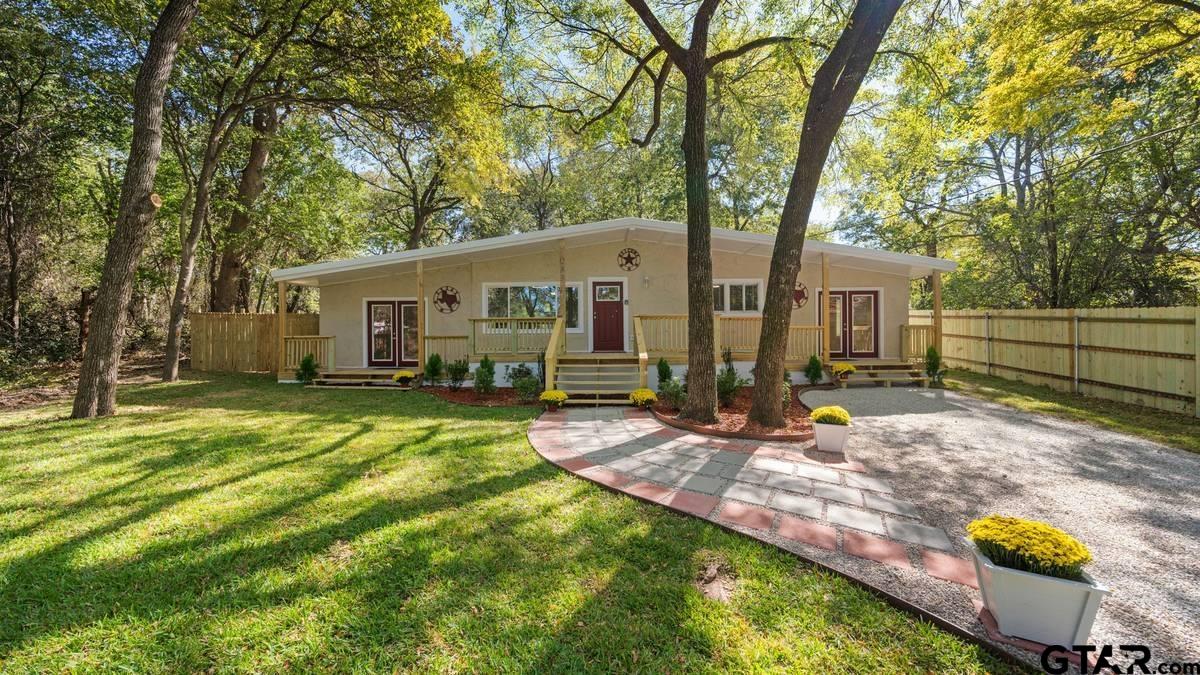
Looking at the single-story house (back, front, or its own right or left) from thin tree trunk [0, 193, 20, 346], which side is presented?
right

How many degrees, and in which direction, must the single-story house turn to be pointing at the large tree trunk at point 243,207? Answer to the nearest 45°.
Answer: approximately 90° to its right

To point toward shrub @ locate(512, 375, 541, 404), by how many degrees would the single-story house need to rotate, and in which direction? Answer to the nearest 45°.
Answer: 0° — it already faces it

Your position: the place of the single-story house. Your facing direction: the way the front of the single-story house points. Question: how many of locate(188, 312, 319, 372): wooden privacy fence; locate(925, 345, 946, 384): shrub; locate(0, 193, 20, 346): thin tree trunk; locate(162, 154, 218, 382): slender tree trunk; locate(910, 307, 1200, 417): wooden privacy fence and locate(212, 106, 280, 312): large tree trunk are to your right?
4

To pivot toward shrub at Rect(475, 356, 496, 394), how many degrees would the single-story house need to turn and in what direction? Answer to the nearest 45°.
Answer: approximately 45° to its right

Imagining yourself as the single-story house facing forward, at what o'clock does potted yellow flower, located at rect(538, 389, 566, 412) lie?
The potted yellow flower is roughly at 12 o'clock from the single-story house.

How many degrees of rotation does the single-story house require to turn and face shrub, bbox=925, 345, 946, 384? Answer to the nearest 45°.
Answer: approximately 90° to its left

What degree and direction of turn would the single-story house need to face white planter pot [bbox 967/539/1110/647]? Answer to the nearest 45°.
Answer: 0° — it already faces it

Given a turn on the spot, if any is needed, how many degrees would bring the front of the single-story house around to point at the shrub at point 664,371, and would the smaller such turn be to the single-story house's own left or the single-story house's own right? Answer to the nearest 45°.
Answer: approximately 45° to the single-story house's own left

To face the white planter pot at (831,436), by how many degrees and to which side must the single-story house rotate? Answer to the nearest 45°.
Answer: approximately 45° to its left

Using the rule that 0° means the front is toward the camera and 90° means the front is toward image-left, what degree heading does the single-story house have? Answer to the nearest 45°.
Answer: approximately 0°
